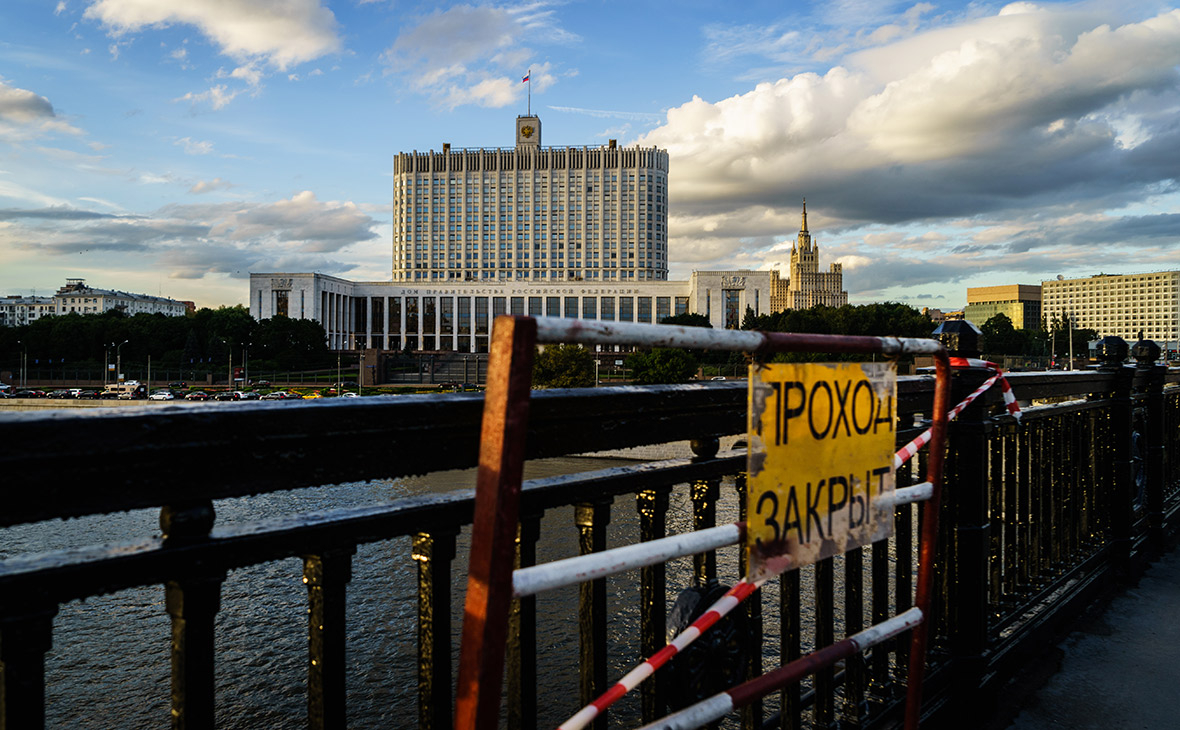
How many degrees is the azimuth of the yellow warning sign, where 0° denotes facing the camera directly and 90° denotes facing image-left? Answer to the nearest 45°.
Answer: approximately 315°
